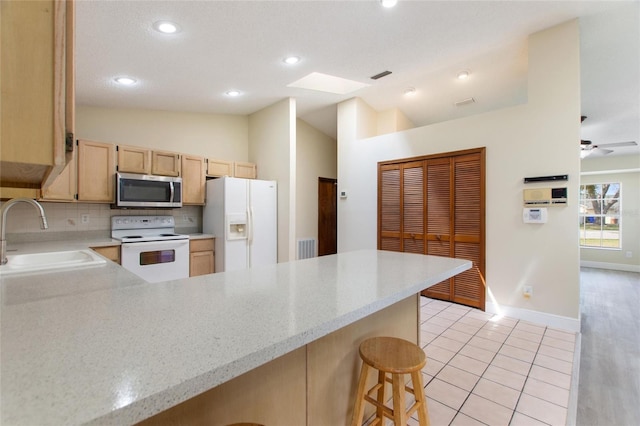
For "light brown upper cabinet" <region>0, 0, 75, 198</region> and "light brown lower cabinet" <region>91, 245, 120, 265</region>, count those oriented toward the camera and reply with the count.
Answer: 1

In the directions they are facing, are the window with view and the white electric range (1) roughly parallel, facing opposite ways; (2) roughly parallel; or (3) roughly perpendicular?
roughly perpendicular

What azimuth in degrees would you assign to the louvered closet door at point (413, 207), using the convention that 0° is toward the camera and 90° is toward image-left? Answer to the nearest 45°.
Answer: approximately 45°

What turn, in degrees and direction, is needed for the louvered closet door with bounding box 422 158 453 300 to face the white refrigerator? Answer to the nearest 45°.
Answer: approximately 45° to its right

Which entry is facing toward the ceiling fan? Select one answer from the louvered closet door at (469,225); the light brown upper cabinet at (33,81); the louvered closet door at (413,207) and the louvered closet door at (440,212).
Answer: the light brown upper cabinet

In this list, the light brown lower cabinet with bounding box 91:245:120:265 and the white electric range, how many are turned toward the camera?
2

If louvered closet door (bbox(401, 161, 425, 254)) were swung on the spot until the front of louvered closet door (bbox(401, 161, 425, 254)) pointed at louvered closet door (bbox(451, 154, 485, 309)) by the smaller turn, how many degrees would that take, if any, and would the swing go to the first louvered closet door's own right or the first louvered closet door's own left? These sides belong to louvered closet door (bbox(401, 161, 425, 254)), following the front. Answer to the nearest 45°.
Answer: approximately 90° to the first louvered closet door's own left

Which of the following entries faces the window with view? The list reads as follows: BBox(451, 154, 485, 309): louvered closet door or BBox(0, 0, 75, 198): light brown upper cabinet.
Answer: the light brown upper cabinet

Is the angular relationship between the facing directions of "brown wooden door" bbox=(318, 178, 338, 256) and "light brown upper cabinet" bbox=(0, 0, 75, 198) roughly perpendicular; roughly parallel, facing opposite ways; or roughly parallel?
roughly perpendicular

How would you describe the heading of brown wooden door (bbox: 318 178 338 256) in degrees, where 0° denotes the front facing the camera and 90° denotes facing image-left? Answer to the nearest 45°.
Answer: approximately 315°

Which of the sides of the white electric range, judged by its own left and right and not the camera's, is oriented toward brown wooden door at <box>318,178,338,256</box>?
left

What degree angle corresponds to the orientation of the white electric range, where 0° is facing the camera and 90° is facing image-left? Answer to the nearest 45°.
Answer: approximately 0°
